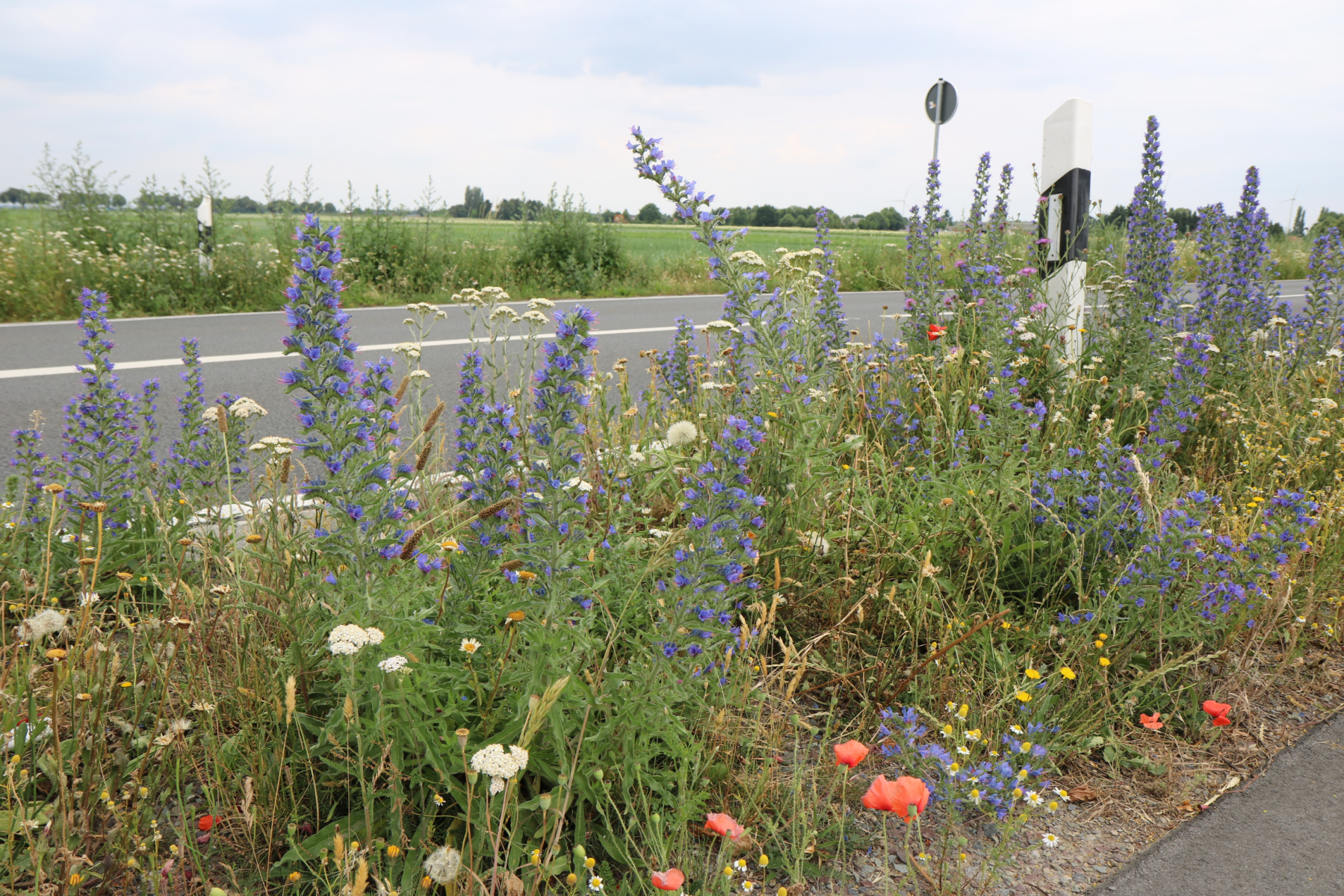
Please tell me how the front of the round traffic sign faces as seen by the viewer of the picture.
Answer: facing away from the viewer and to the right of the viewer

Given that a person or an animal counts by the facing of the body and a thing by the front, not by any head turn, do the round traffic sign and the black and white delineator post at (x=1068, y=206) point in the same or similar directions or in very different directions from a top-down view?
very different directions

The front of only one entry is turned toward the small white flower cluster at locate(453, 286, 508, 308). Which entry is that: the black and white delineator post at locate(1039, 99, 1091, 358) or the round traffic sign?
the black and white delineator post

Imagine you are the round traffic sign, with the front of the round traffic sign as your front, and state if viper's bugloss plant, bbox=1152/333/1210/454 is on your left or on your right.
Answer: on your right

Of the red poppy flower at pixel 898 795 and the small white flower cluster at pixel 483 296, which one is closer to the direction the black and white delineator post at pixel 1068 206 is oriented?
the small white flower cluster

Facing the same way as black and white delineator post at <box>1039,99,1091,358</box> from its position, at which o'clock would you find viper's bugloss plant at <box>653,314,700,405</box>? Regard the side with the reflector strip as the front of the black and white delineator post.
The viper's bugloss plant is roughly at 12 o'clock from the black and white delineator post.

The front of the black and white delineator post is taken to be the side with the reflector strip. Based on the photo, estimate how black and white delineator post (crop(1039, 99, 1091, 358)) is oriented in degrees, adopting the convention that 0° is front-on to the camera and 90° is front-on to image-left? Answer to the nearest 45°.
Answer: approximately 45°

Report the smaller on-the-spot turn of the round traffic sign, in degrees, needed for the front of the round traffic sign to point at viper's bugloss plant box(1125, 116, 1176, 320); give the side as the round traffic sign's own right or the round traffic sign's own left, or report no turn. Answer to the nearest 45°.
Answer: approximately 135° to the round traffic sign's own right

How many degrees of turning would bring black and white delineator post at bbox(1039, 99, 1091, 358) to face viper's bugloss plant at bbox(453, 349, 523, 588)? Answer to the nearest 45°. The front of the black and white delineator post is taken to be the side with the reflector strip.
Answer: approximately 45° to its left

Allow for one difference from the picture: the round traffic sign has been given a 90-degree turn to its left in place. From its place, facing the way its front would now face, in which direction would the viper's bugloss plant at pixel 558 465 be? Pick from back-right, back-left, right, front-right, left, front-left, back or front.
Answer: back-left

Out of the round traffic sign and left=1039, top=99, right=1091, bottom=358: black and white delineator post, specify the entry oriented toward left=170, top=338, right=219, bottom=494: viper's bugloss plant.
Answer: the black and white delineator post

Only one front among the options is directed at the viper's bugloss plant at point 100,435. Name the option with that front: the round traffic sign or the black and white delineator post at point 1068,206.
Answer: the black and white delineator post
